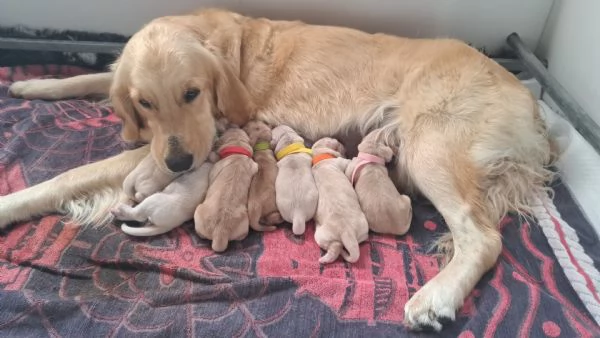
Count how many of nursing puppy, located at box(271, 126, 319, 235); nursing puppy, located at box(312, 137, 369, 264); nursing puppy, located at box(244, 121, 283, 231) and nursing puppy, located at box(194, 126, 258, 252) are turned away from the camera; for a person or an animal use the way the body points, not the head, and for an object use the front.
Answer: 4

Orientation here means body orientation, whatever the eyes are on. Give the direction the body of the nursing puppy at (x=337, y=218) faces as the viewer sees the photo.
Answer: away from the camera

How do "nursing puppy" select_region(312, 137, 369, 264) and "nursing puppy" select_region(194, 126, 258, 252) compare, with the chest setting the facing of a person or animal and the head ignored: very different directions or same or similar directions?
same or similar directions

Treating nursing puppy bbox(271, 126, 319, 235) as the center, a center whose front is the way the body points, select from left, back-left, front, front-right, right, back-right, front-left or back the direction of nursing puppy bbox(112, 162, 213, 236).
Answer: left

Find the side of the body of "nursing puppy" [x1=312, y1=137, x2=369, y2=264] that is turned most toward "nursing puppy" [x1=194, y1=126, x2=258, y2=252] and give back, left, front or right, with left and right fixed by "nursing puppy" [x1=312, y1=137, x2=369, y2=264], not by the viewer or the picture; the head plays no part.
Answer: left

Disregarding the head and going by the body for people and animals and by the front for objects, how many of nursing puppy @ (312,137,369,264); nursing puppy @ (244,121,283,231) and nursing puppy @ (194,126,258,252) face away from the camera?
3

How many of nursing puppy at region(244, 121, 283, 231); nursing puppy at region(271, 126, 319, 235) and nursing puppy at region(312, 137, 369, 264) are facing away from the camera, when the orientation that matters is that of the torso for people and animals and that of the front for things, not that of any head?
3

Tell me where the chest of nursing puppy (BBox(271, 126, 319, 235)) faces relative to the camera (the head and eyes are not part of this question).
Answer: away from the camera

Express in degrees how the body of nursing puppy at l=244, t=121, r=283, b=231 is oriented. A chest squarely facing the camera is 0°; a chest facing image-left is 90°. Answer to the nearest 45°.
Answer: approximately 180°

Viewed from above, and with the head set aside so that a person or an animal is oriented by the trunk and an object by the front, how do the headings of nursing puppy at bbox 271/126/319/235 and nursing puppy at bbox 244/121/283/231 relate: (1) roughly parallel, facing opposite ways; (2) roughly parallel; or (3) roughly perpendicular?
roughly parallel

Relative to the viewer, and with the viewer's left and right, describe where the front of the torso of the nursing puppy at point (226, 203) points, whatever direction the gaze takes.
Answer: facing away from the viewer

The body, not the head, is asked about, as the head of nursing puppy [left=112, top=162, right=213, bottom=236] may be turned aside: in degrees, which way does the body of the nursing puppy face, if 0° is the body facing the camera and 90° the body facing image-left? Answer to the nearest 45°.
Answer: approximately 225°
